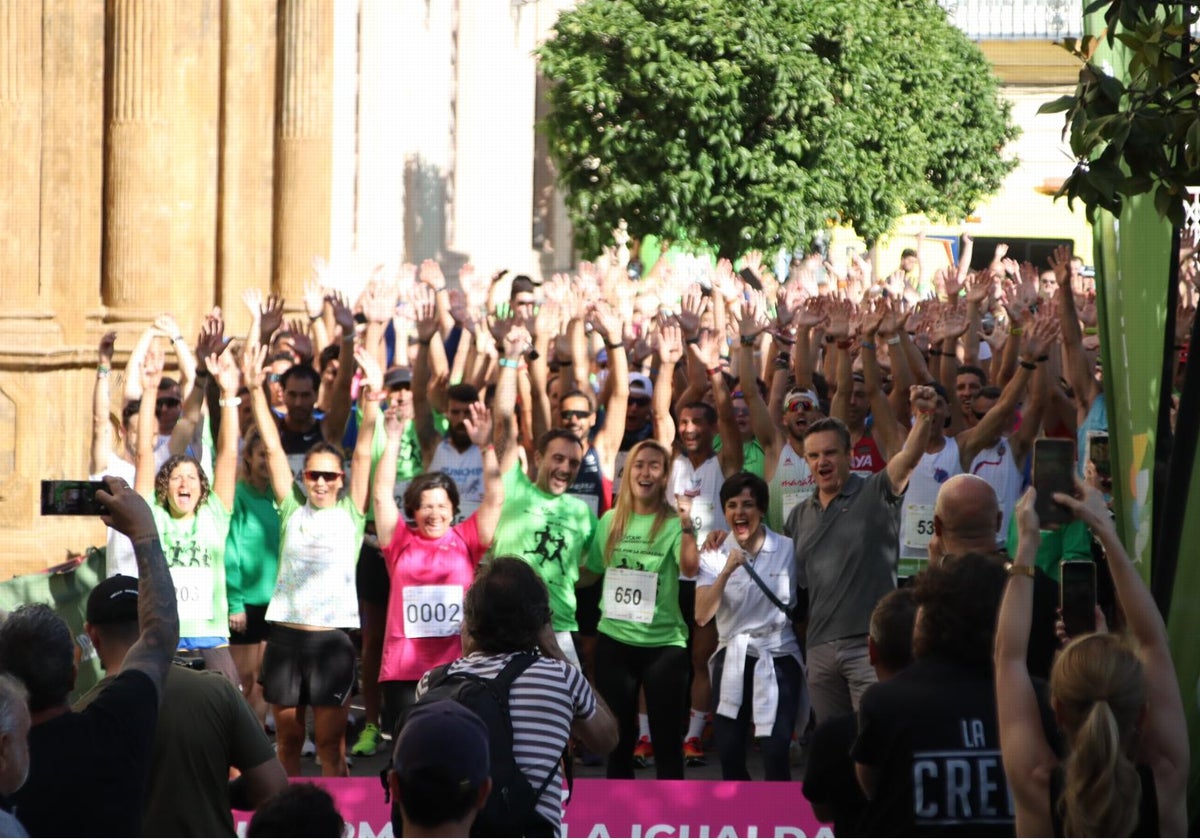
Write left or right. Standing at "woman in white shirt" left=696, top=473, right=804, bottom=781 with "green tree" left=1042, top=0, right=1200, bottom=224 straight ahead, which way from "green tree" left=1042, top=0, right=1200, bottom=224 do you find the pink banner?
right

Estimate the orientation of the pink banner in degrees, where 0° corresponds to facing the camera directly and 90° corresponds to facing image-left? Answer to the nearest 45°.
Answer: approximately 0°

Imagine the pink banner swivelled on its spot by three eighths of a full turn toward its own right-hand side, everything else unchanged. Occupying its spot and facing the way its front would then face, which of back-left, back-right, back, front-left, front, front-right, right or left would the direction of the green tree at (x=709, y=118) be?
front-right

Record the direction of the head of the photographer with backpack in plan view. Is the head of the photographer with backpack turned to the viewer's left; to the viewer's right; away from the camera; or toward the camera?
away from the camera

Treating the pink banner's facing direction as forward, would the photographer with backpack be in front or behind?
in front

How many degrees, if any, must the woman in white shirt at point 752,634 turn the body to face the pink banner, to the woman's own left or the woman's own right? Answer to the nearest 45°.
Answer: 0° — they already face it

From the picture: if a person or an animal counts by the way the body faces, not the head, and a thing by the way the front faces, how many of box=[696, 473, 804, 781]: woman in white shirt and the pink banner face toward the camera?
2

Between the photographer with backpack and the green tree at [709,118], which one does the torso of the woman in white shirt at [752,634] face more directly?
the photographer with backpack

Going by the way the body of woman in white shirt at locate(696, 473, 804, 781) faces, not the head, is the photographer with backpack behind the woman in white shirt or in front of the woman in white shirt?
in front
